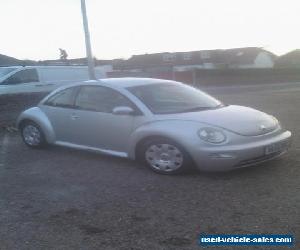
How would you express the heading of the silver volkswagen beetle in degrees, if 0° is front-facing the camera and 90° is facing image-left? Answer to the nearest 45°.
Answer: approximately 315°

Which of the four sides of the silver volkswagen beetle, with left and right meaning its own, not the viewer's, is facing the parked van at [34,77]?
back
